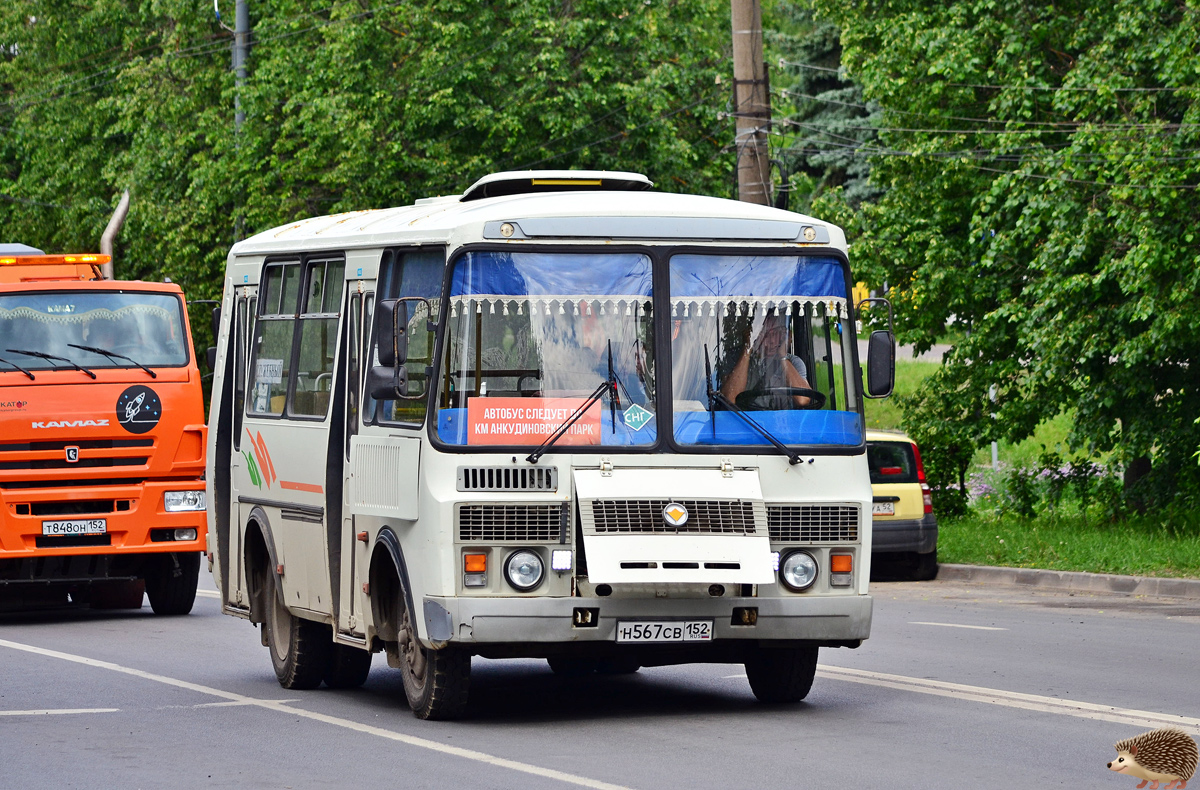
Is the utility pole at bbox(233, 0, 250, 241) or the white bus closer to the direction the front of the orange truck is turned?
the white bus

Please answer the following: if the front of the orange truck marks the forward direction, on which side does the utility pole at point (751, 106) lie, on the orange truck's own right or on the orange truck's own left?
on the orange truck's own left

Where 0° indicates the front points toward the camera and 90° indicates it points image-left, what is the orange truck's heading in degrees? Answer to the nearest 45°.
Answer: approximately 0°

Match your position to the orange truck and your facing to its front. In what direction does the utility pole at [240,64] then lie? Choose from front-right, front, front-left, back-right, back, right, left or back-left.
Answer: back

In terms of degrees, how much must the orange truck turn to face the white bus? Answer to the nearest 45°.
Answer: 0° — it already faces it

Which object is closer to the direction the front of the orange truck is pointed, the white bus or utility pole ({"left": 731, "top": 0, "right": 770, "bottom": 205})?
the white bus
